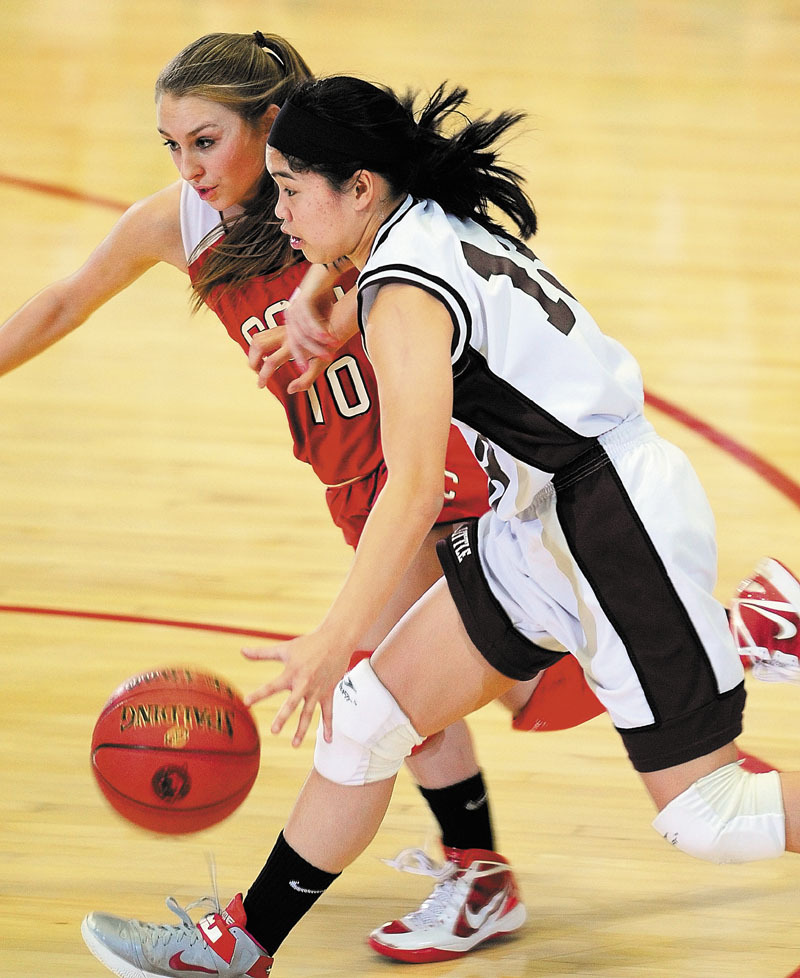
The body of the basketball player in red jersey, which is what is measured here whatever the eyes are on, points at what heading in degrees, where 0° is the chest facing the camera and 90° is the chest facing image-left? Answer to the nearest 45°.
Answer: approximately 45°

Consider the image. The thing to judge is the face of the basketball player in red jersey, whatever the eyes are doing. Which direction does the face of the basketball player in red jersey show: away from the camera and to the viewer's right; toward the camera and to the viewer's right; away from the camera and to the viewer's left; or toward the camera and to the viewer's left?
toward the camera and to the viewer's left
